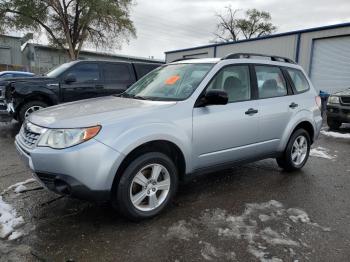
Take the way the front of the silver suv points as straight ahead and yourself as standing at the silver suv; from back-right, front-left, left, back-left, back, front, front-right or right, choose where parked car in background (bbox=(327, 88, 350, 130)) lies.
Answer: back

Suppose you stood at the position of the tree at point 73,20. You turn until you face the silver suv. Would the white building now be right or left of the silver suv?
left

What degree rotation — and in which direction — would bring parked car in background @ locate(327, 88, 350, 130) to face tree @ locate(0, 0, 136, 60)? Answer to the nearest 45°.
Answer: approximately 135° to its right

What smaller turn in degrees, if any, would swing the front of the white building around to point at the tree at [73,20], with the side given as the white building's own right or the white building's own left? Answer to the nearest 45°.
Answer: approximately 45° to the white building's own right

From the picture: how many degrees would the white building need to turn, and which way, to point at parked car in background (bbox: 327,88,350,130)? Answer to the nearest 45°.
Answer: approximately 45° to its left

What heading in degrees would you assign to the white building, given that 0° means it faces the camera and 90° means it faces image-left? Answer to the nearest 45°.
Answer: approximately 45°
